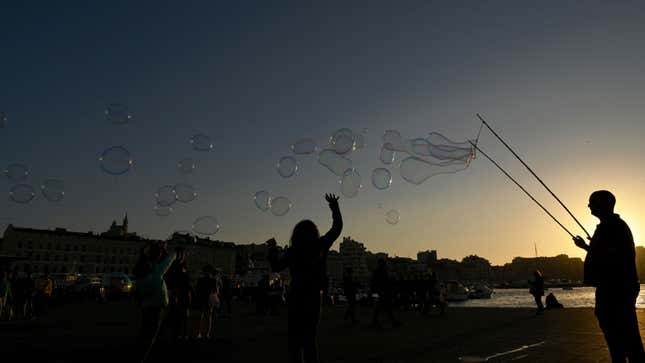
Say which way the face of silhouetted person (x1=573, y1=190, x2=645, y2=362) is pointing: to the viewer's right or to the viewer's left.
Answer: to the viewer's left

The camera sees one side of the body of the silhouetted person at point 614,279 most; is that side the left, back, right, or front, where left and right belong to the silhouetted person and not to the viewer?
left

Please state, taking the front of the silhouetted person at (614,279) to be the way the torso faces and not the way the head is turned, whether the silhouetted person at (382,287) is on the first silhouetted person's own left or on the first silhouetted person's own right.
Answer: on the first silhouetted person's own right

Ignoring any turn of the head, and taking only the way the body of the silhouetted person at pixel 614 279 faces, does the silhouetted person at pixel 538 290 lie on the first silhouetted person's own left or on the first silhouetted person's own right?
on the first silhouetted person's own right
